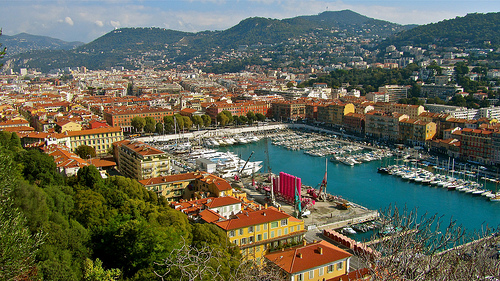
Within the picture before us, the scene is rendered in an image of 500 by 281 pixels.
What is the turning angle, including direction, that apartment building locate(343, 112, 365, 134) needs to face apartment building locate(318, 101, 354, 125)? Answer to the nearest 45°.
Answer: approximately 90° to its right

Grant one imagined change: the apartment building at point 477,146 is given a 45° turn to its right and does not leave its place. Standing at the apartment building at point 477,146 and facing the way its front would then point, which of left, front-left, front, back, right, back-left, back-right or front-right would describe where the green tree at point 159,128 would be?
front

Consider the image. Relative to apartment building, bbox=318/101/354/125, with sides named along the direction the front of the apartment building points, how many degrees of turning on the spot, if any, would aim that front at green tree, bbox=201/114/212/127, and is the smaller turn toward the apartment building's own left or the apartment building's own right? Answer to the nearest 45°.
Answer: approximately 45° to the apartment building's own right

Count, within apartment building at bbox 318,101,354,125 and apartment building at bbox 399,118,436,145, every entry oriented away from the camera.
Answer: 0

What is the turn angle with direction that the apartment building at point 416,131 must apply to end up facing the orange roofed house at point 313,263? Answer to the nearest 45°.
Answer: approximately 45° to its left

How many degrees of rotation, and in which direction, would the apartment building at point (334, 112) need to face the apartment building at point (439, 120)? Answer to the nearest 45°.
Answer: approximately 90° to its left

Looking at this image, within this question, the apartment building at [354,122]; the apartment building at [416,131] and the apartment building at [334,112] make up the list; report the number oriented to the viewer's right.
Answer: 0

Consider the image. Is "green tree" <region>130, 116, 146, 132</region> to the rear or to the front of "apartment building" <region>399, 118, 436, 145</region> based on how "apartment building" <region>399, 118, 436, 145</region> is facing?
to the front

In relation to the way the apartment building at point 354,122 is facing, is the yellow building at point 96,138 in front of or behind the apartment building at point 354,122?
in front

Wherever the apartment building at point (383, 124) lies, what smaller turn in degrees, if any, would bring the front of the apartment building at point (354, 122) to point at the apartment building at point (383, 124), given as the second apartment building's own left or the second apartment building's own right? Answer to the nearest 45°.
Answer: approximately 90° to the second apartment building's own left

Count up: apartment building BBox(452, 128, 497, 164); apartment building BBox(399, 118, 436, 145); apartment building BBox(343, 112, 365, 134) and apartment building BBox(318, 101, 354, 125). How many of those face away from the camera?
0

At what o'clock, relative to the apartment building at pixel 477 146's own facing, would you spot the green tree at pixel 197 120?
The green tree is roughly at 2 o'clock from the apartment building.

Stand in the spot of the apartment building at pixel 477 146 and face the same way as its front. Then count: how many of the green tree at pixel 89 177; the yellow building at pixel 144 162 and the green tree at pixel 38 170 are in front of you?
3

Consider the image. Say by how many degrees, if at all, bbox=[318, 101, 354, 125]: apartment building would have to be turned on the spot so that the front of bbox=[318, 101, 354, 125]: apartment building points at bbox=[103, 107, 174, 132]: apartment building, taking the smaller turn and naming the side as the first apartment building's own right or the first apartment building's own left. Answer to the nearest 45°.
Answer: approximately 45° to the first apartment building's own right
